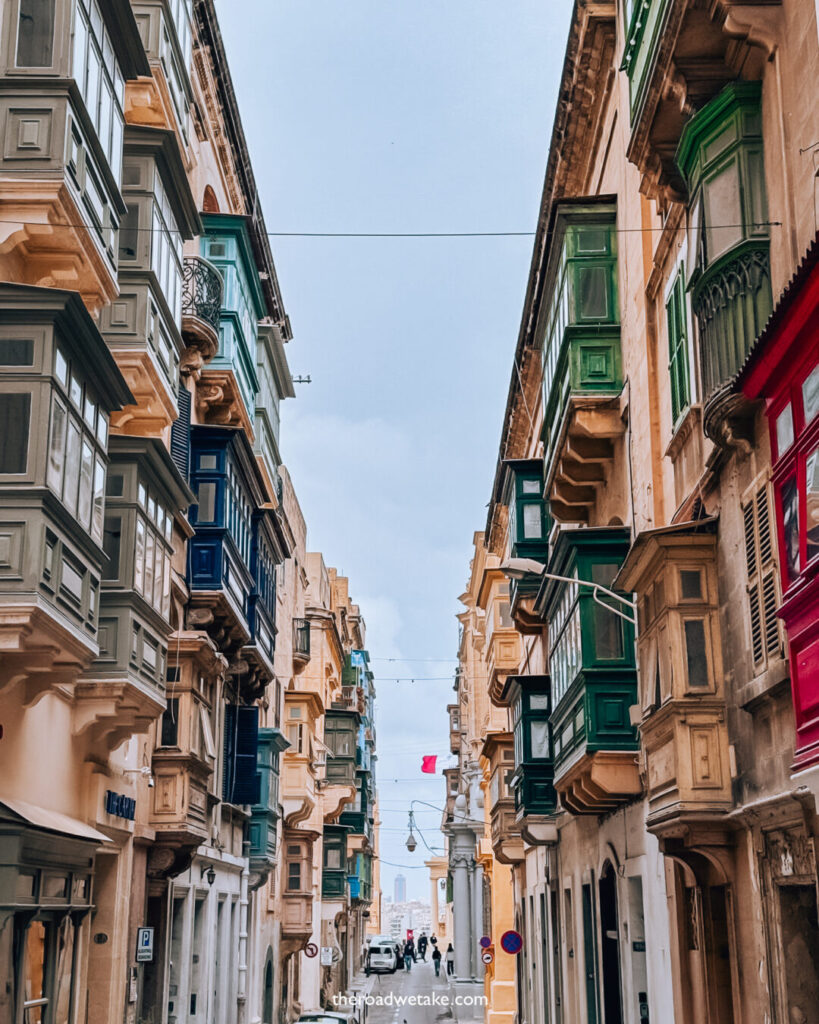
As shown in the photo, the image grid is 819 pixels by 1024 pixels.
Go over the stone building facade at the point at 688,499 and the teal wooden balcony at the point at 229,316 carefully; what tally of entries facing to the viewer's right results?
1

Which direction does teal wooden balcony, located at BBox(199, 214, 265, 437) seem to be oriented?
to the viewer's right

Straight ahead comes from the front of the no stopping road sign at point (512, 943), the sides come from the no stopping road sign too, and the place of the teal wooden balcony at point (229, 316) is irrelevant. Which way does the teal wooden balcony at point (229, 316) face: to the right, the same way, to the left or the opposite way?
to the left

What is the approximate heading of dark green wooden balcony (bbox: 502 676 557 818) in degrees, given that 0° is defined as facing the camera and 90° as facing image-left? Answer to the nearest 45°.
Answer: approximately 90°

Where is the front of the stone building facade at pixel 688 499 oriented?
to the viewer's left
